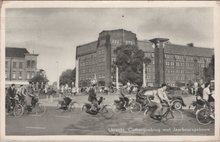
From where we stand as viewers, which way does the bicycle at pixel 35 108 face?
facing to the right of the viewer
